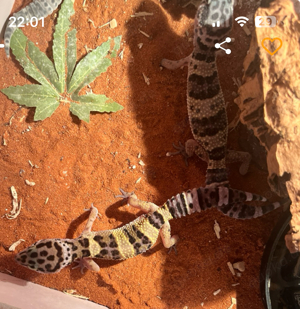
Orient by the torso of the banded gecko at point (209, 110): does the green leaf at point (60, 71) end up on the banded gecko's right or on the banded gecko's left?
on the banded gecko's left

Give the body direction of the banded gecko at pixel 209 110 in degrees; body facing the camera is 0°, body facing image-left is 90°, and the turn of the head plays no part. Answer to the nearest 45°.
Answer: approximately 180°

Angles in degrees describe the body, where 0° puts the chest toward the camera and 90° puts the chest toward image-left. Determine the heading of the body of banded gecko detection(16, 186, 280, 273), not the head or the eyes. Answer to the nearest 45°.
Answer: approximately 90°

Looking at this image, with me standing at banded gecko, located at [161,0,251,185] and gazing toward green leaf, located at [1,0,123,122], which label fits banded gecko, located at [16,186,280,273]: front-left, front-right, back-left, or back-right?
front-left

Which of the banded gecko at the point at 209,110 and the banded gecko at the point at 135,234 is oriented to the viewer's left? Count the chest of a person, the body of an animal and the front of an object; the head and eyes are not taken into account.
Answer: the banded gecko at the point at 135,234

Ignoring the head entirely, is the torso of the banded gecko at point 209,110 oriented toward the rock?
no
